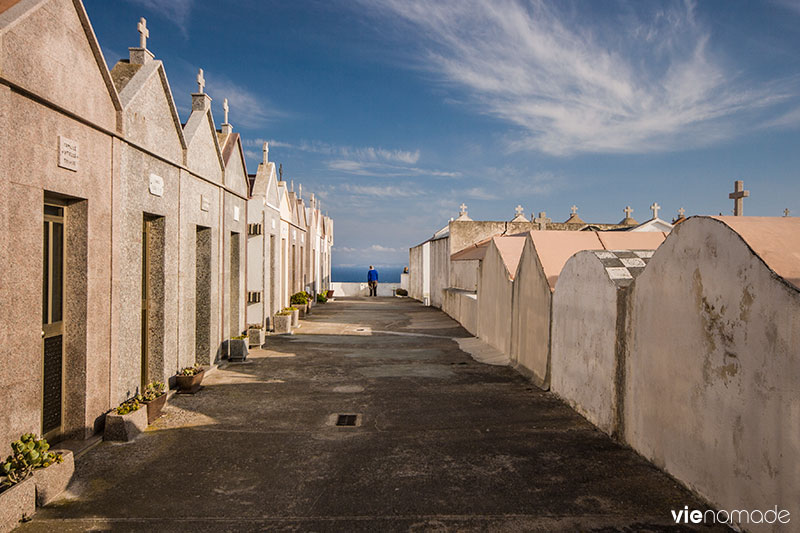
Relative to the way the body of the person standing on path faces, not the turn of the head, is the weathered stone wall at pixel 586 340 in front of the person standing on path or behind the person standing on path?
behind

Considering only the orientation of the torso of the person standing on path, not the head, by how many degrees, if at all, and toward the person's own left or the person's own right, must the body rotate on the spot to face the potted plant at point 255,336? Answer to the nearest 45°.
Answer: approximately 180°

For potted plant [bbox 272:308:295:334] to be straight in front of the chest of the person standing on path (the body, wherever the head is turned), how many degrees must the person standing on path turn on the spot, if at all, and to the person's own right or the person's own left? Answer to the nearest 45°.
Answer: approximately 180°

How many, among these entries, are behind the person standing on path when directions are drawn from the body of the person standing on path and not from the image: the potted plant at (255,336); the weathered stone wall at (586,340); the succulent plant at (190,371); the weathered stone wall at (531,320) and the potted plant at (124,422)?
5

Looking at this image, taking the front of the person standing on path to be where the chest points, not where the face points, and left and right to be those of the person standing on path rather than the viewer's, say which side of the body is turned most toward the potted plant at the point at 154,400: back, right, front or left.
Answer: back

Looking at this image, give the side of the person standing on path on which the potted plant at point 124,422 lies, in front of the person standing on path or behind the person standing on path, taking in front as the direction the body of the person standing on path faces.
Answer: behind

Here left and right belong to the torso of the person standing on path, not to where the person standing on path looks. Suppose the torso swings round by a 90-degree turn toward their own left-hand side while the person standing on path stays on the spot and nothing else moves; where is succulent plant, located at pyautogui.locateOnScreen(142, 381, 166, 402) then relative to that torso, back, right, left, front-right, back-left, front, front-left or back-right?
left

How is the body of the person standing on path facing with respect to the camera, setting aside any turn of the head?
away from the camera

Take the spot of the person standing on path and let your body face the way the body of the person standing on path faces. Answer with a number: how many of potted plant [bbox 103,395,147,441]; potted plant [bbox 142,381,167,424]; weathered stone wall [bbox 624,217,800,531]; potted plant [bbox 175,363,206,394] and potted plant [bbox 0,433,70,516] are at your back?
5

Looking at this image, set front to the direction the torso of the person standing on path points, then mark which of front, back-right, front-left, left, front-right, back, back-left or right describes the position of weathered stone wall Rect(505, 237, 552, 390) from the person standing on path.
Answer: back

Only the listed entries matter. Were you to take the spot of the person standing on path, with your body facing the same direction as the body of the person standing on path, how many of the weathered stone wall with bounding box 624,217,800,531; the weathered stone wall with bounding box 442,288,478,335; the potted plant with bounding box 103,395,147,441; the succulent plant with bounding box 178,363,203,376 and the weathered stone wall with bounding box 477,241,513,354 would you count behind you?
5

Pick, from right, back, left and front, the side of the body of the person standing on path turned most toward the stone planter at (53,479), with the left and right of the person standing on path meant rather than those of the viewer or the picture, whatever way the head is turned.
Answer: back

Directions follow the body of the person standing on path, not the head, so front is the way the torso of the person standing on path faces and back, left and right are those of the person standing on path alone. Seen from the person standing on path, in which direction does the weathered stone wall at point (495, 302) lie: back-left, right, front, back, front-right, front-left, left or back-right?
back

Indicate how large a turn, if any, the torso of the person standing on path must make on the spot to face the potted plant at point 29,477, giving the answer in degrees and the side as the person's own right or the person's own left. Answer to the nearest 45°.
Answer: approximately 180°
